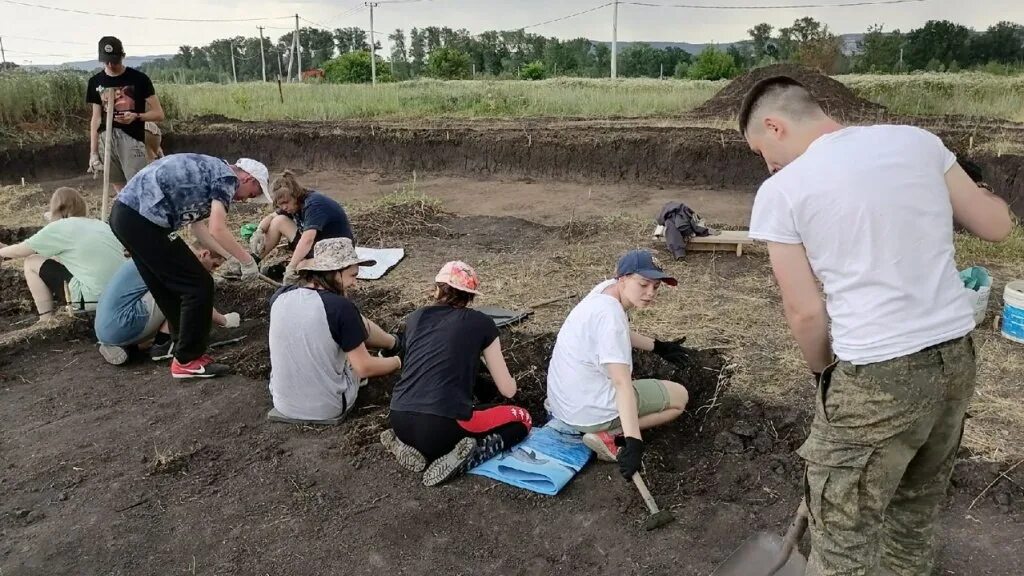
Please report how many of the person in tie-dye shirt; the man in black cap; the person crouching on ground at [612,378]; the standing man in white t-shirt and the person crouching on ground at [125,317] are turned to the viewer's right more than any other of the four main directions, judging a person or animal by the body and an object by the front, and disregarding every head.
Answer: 3

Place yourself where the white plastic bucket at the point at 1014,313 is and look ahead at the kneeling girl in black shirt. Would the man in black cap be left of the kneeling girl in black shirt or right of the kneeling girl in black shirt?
right

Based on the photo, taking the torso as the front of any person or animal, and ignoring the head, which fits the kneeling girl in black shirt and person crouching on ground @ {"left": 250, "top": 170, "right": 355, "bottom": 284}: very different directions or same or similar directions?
very different directions

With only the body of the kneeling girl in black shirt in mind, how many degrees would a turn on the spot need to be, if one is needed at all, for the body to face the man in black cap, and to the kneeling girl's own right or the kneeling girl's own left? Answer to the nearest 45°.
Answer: approximately 90° to the kneeling girl's own left

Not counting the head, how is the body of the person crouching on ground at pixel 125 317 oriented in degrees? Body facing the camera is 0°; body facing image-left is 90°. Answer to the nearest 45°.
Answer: approximately 270°

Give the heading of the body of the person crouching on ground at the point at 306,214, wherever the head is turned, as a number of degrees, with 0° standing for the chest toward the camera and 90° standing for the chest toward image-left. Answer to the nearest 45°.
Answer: approximately 45°

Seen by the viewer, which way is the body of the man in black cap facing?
toward the camera

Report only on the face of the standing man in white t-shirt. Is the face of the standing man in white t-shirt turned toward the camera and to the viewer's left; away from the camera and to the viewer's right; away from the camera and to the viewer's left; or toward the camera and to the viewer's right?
away from the camera and to the viewer's left

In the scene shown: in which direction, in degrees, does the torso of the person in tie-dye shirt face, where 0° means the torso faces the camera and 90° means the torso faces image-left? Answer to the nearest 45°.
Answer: approximately 270°

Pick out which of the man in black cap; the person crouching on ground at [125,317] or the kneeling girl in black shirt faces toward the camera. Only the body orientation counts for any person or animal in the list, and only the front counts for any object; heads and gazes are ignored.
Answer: the man in black cap

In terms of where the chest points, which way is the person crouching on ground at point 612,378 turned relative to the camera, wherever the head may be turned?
to the viewer's right
